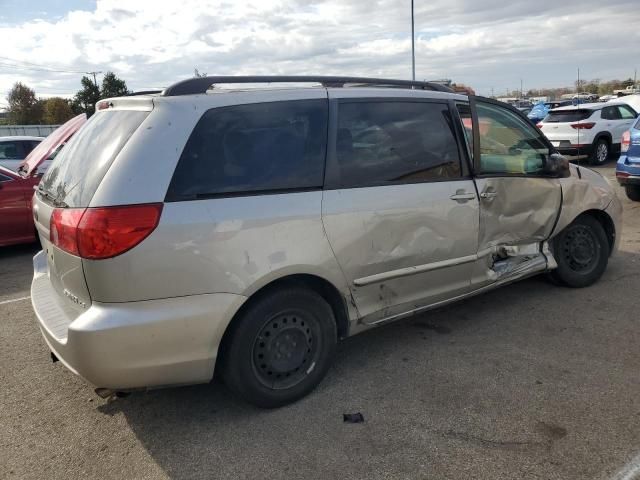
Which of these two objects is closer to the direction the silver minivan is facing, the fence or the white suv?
the white suv

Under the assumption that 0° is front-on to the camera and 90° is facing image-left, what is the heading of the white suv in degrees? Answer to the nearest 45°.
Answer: approximately 225°

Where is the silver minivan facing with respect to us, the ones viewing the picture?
facing away from the viewer and to the right of the viewer
